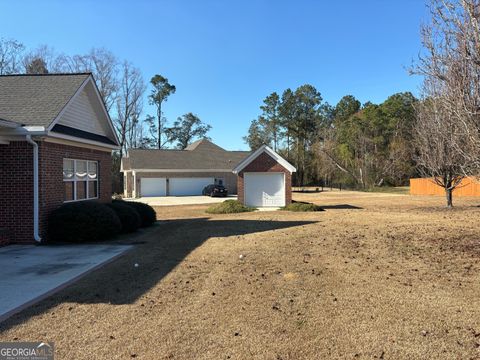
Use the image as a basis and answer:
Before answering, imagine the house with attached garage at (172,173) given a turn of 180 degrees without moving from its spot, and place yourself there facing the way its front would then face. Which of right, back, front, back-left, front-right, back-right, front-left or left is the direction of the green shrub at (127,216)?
back

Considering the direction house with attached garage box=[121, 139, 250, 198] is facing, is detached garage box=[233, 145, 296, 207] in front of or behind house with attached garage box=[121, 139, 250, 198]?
in front

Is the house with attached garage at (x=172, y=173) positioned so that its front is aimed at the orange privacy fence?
no

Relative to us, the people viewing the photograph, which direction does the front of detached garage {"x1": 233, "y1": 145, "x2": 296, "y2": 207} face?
facing the viewer

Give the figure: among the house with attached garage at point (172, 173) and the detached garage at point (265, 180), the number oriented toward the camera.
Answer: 2

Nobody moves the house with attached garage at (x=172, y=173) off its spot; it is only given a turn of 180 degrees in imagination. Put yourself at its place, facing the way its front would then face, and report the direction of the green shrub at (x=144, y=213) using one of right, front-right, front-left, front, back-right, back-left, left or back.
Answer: back

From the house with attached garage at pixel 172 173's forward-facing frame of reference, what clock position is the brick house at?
The brick house is roughly at 12 o'clock from the house with attached garage.

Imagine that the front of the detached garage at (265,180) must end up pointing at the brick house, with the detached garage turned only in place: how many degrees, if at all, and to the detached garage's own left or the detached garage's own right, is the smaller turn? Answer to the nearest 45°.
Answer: approximately 45° to the detached garage's own right

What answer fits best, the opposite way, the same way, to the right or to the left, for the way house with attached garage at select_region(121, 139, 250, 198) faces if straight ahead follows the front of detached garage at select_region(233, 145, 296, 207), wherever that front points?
the same way

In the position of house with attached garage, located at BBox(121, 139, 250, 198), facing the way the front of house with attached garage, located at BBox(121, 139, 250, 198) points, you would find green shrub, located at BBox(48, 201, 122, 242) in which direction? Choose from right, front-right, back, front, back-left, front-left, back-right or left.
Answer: front

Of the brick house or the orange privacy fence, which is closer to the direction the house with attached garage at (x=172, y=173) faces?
the brick house

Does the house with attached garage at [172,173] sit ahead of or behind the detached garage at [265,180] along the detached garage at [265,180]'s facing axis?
behind

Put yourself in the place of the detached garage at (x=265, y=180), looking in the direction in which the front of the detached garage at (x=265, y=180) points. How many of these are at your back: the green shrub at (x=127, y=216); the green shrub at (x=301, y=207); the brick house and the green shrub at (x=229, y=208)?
0

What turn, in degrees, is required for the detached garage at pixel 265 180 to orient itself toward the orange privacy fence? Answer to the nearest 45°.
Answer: approximately 135° to its left
